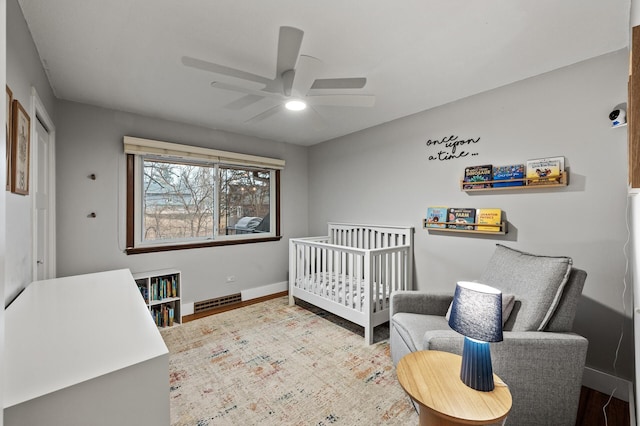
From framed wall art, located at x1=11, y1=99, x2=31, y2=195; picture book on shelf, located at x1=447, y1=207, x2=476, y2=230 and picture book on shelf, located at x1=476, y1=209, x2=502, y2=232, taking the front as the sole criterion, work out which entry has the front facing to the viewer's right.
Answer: the framed wall art

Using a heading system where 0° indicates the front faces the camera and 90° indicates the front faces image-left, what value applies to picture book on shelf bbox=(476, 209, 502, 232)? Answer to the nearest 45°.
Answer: approximately 0°

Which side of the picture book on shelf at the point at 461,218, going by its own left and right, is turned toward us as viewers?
front

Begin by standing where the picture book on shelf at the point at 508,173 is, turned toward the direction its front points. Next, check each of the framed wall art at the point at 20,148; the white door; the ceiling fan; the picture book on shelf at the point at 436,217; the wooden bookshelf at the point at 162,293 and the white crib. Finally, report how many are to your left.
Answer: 0

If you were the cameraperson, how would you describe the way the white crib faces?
facing the viewer and to the left of the viewer

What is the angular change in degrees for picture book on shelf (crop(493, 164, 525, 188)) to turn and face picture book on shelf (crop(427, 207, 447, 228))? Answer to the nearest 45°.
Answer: approximately 90° to its right

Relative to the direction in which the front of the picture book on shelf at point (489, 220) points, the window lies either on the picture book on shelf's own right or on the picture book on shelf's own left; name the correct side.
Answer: on the picture book on shelf's own right

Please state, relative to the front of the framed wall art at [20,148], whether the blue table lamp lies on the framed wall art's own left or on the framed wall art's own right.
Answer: on the framed wall art's own right

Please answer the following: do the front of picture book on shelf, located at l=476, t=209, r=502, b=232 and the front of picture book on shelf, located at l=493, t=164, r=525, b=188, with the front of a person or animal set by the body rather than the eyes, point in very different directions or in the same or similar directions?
same or similar directions

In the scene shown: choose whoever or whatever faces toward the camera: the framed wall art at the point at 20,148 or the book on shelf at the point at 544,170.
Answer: the book on shelf

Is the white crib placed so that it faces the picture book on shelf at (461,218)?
no

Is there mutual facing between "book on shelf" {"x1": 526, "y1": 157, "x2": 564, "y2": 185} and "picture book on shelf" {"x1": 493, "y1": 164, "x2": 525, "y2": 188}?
no

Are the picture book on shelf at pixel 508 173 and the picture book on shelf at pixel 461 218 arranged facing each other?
no

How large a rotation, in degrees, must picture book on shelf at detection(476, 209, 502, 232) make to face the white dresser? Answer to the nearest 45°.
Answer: approximately 45° to its right

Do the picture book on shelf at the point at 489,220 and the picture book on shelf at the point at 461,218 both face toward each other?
no

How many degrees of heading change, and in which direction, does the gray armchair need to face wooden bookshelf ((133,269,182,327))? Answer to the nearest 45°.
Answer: approximately 45° to its right

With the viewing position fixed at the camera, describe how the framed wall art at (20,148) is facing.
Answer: facing to the right of the viewer
